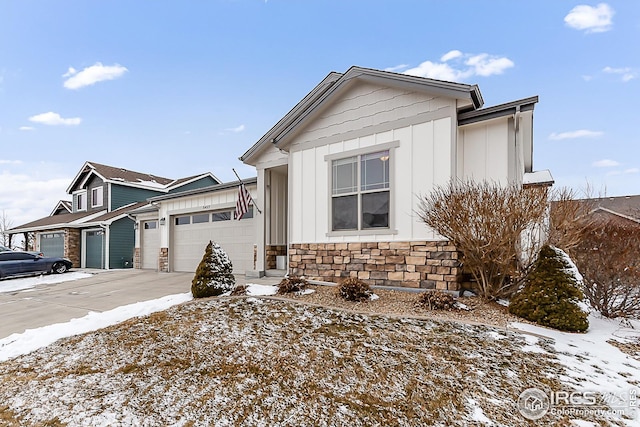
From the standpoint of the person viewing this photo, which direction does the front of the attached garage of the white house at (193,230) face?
facing the viewer and to the left of the viewer

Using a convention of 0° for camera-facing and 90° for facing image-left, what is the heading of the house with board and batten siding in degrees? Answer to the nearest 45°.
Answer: approximately 45°

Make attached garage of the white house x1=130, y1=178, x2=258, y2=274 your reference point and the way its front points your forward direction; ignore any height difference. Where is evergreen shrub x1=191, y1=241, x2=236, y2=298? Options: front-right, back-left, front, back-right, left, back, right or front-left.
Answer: front-left

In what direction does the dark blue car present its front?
to the viewer's right

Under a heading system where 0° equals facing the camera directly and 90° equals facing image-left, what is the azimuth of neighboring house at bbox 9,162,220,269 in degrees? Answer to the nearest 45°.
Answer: approximately 45°

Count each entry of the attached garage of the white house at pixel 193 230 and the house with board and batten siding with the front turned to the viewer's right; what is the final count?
0
